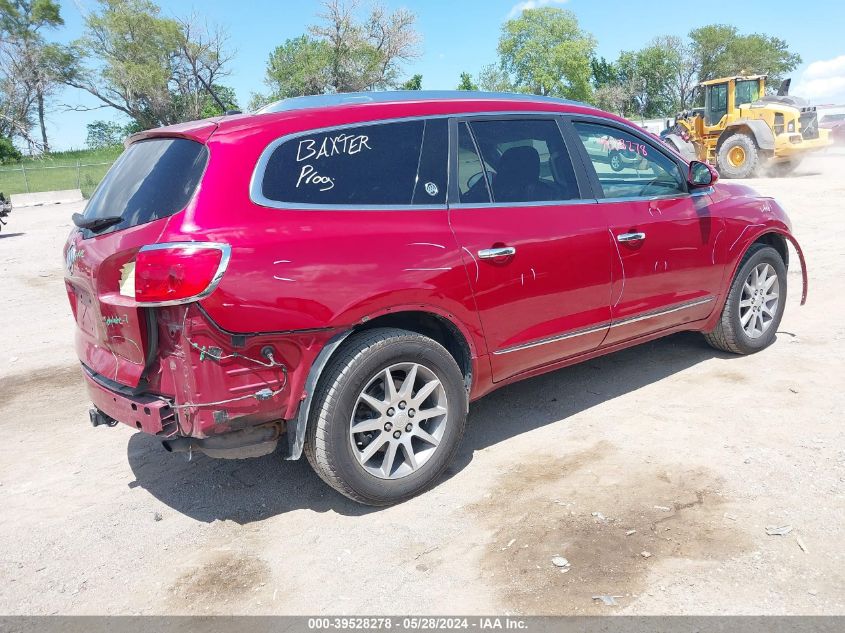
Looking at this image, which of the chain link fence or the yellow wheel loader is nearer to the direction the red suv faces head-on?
the yellow wheel loader

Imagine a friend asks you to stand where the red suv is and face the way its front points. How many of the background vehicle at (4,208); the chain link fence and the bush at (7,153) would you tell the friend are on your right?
0

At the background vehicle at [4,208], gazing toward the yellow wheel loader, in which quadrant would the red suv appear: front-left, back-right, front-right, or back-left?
front-right

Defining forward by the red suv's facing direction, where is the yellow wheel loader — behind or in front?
in front

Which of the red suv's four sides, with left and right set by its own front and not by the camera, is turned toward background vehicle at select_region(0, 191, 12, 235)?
left

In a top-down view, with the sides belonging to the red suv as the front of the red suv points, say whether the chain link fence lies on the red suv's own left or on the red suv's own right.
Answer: on the red suv's own left

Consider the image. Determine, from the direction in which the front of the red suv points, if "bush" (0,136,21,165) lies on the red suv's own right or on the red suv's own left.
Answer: on the red suv's own left

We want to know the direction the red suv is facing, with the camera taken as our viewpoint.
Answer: facing away from the viewer and to the right of the viewer

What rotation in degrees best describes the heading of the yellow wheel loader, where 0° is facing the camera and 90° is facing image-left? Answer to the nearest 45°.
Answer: approximately 135°

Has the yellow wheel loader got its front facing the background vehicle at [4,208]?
no

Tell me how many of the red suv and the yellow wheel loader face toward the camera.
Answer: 0
